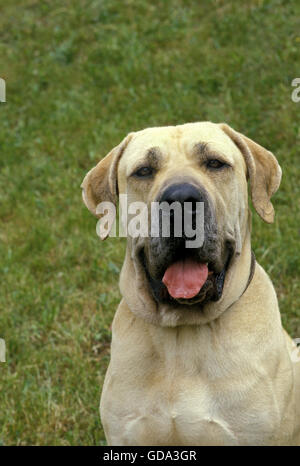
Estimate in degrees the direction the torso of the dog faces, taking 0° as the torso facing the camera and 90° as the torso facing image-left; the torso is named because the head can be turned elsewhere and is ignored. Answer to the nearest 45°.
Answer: approximately 0°
